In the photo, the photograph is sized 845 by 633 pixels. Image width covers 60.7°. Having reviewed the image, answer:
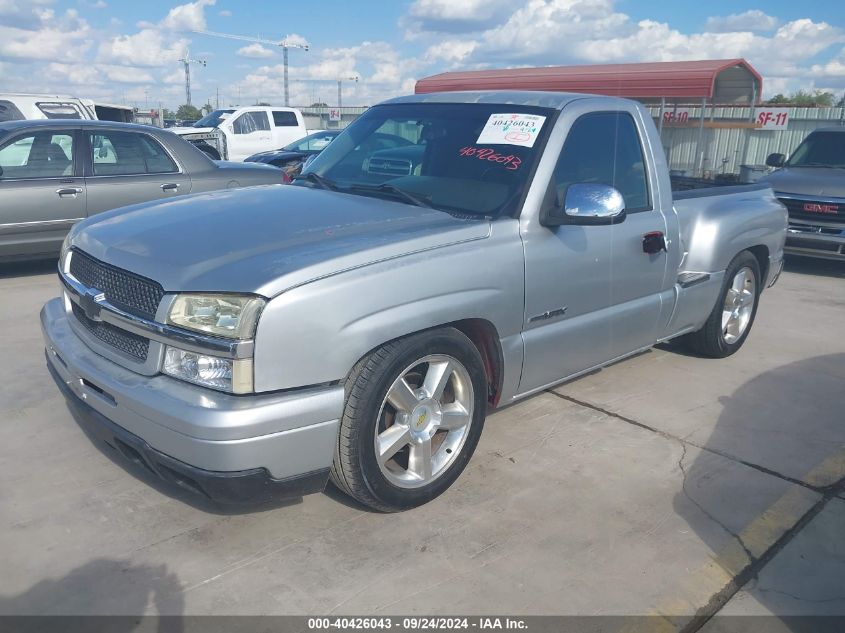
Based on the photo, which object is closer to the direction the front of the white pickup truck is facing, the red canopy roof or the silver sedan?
the silver sedan

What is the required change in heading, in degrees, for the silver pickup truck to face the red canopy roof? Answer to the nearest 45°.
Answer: approximately 135° to its right

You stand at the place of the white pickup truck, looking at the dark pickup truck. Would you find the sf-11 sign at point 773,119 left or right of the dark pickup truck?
left

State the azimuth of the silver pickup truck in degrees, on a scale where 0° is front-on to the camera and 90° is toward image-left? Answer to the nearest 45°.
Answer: approximately 45°

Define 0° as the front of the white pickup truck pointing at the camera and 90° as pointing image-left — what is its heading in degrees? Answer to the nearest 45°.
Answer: approximately 45°

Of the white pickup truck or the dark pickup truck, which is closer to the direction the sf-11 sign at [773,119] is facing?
the dark pickup truck

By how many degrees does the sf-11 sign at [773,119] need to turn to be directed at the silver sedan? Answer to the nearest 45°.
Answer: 0° — it already faces it
